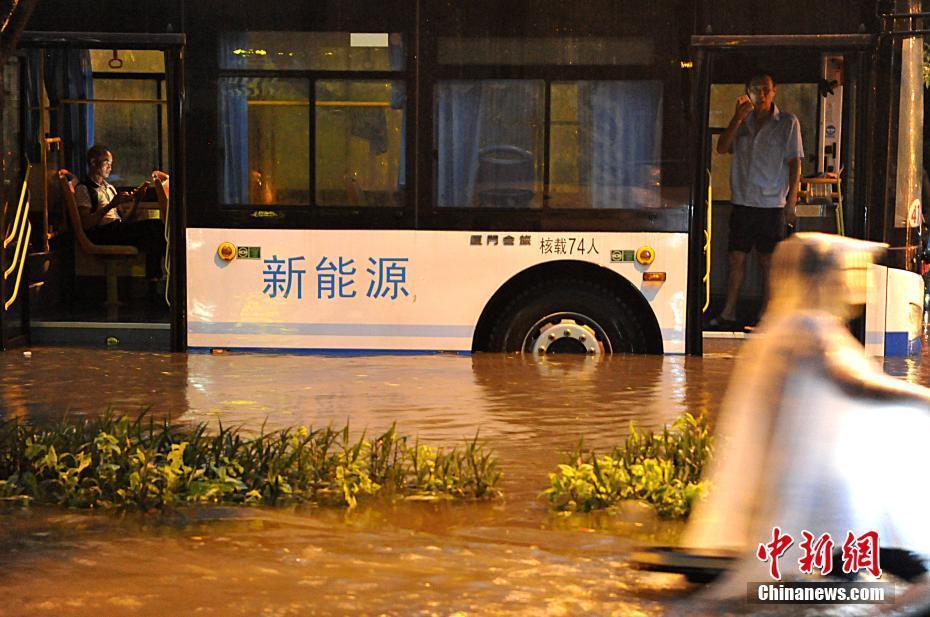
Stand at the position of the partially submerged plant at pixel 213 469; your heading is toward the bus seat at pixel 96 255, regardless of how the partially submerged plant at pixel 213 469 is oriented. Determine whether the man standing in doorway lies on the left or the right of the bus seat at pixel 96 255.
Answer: right

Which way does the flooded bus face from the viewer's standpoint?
to the viewer's right

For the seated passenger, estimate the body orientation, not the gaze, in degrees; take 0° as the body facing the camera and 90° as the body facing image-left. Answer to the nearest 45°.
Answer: approximately 270°

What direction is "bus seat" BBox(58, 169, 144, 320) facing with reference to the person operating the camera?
facing to the right of the viewer
